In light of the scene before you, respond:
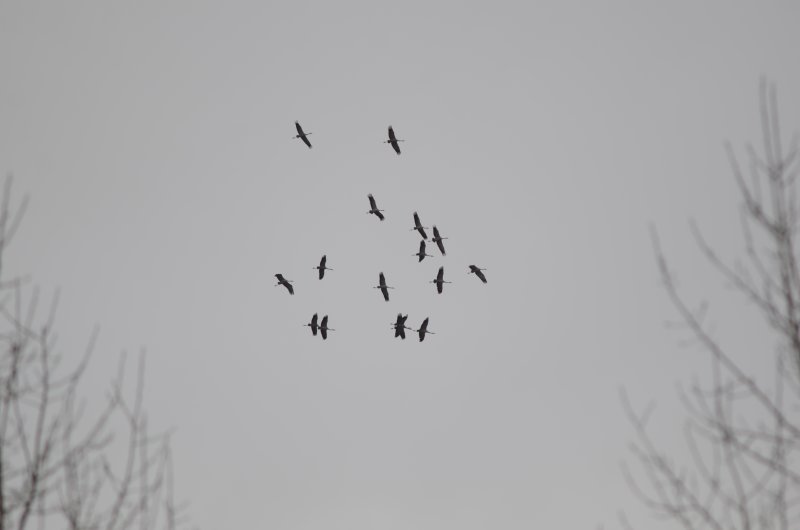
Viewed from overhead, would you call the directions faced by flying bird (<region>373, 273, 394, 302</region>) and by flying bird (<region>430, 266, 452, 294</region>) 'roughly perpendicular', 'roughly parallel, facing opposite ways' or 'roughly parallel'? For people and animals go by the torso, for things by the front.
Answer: roughly parallel

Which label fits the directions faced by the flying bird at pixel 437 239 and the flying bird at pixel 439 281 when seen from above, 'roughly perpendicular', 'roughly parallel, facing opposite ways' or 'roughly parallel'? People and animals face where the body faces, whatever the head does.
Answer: roughly parallel

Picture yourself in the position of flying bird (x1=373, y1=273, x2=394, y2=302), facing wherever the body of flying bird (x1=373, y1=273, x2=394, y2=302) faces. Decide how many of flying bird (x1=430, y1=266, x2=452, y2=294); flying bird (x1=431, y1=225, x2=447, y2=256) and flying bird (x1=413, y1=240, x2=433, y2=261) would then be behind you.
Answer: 0

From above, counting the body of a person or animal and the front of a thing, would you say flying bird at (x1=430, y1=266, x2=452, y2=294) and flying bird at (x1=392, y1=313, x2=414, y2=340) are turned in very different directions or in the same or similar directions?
same or similar directions
